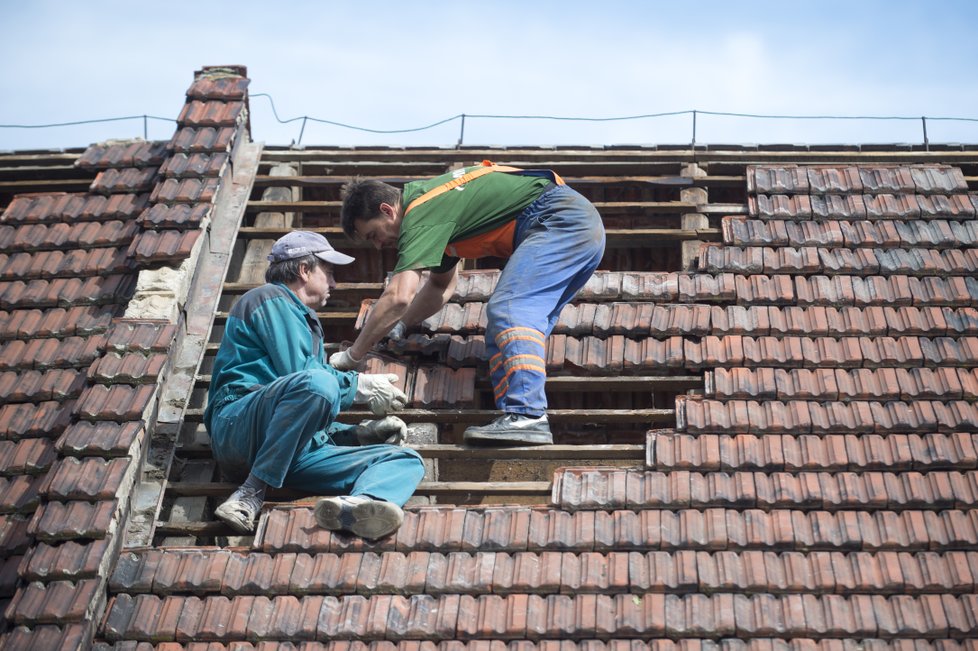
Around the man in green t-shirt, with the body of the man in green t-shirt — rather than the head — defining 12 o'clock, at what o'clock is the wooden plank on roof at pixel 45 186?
The wooden plank on roof is roughly at 1 o'clock from the man in green t-shirt.

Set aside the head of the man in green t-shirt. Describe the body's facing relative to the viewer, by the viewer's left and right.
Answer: facing to the left of the viewer

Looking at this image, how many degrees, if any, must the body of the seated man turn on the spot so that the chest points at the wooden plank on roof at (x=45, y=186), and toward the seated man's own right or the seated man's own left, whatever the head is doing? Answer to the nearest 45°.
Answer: approximately 135° to the seated man's own left

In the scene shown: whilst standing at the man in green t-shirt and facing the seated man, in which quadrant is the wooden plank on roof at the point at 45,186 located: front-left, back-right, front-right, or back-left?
front-right

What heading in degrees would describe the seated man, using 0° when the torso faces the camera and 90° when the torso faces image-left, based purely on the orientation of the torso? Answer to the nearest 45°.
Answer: approximately 270°

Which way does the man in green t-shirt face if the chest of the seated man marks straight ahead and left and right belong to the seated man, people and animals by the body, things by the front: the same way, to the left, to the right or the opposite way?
the opposite way

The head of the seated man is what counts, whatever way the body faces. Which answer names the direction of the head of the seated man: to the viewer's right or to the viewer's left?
to the viewer's right

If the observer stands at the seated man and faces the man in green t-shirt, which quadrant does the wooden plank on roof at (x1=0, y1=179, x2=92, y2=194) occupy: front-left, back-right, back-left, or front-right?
back-left

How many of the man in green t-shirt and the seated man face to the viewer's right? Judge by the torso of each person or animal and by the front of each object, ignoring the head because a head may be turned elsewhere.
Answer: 1

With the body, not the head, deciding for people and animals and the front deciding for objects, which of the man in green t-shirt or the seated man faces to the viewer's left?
the man in green t-shirt

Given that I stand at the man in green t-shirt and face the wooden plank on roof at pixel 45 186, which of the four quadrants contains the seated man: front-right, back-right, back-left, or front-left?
front-left
